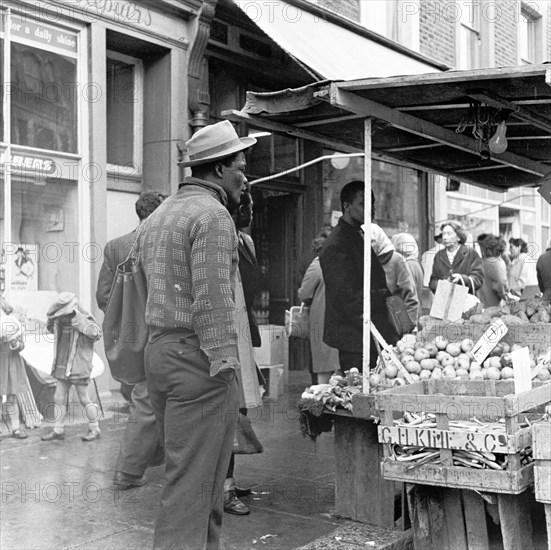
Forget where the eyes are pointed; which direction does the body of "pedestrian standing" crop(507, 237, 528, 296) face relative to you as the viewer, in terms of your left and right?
facing the viewer and to the left of the viewer

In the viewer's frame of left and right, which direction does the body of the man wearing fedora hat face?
facing away from the viewer and to the right of the viewer

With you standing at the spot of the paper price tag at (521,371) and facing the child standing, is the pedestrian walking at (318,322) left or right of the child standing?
right

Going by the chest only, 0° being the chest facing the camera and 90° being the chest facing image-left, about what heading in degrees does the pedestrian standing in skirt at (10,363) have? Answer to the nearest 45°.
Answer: approximately 315°

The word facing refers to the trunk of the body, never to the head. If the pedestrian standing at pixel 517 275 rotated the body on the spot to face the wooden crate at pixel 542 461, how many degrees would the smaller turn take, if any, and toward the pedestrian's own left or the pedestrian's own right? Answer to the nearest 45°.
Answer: approximately 45° to the pedestrian's own left

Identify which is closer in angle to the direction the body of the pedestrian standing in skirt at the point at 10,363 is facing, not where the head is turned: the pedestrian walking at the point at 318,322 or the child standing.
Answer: the child standing

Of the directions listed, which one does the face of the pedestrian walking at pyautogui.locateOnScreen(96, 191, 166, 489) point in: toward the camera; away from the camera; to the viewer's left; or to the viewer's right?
away from the camera

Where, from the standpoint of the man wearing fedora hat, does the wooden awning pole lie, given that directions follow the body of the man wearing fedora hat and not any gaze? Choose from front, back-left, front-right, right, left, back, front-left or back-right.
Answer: front

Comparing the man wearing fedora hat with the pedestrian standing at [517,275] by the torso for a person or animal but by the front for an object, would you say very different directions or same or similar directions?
very different directions

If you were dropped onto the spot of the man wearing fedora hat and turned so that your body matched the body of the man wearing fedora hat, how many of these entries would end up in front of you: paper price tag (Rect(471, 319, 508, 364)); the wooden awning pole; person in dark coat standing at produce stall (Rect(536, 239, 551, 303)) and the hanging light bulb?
4
